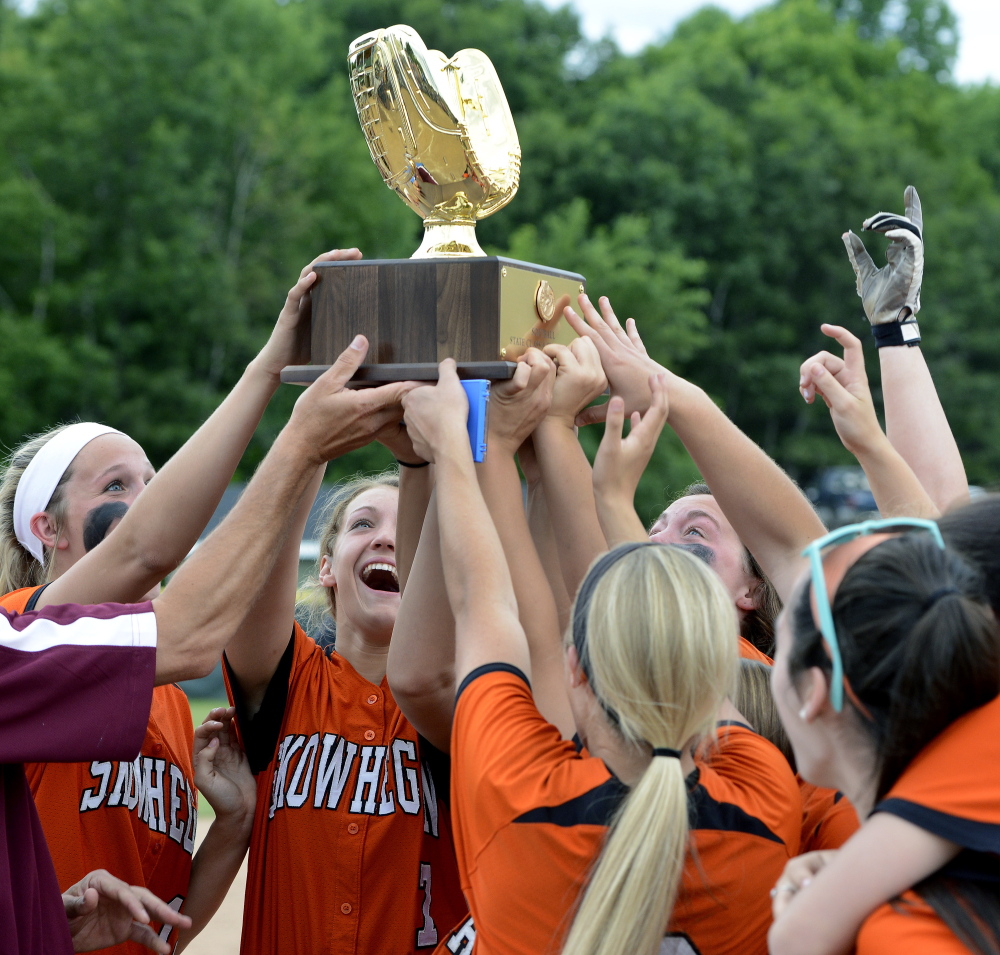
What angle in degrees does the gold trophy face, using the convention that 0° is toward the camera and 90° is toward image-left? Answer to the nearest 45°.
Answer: approximately 315°

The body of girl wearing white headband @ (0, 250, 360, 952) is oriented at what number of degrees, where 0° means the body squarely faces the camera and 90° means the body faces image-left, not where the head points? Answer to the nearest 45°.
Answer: approximately 315°

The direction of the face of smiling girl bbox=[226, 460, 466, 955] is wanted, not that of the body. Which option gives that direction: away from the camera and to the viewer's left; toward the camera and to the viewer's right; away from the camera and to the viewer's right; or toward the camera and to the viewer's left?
toward the camera and to the viewer's right
